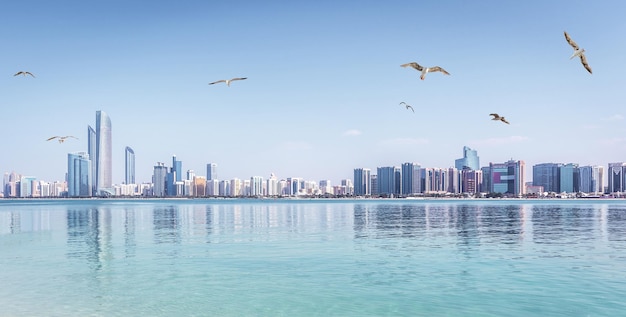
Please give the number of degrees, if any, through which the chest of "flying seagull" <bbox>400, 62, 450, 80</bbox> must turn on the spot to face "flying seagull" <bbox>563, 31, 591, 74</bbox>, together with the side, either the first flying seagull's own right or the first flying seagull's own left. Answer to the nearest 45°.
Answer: approximately 45° to the first flying seagull's own left

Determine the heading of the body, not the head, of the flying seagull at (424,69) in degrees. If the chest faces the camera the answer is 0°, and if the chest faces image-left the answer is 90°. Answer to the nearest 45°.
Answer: approximately 0°
